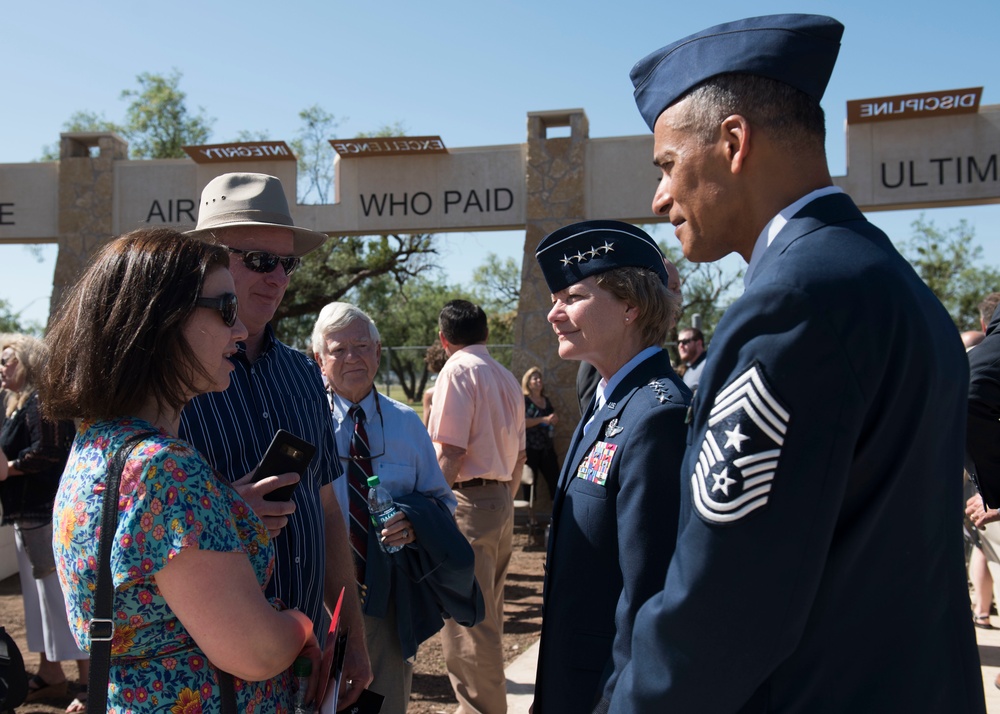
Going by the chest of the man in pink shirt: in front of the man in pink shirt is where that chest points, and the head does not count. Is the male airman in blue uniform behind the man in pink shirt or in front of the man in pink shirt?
behind

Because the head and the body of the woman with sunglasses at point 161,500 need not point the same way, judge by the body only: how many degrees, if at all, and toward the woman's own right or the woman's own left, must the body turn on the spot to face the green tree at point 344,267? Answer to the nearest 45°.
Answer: approximately 90° to the woman's own left

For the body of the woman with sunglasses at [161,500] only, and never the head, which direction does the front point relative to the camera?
to the viewer's right

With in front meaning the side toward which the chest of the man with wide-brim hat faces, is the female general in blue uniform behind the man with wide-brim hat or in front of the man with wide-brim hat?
in front

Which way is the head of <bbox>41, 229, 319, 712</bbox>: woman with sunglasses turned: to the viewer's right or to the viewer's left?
to the viewer's right

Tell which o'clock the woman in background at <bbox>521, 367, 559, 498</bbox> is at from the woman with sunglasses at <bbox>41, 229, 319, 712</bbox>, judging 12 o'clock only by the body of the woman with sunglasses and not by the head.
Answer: The woman in background is roughly at 10 o'clock from the woman with sunglasses.

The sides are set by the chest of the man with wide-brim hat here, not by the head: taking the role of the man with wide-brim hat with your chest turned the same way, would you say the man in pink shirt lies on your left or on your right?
on your left

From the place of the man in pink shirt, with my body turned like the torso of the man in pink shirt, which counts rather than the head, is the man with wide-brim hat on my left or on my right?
on my left

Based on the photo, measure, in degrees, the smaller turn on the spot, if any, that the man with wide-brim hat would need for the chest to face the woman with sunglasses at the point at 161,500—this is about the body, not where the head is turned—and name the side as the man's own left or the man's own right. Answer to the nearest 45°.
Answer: approximately 45° to the man's own right
